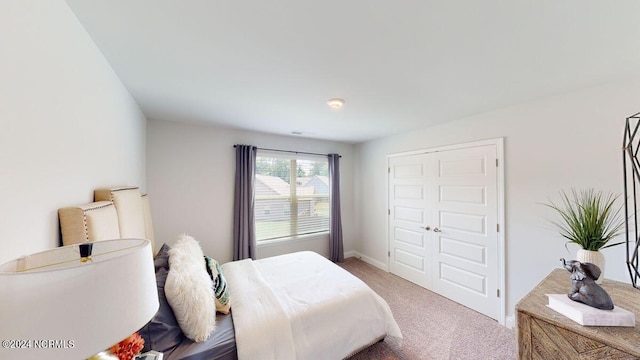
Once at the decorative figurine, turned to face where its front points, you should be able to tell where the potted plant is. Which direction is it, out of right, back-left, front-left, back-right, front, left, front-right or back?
right

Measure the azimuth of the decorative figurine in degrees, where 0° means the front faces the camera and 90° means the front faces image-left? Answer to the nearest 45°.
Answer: approximately 90°

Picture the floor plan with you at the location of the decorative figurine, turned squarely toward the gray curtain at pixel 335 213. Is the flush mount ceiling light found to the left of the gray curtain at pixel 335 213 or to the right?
left

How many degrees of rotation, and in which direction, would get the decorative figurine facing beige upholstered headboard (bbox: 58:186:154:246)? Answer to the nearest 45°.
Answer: approximately 45° to its left

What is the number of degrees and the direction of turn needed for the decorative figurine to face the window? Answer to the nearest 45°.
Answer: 0° — it already faces it

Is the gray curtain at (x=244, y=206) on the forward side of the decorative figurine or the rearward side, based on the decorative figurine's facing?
on the forward side

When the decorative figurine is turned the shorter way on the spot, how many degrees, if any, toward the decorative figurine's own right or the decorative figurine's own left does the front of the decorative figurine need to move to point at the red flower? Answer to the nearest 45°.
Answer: approximately 45° to the decorative figurine's own left

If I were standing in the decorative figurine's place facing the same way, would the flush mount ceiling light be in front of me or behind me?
in front
